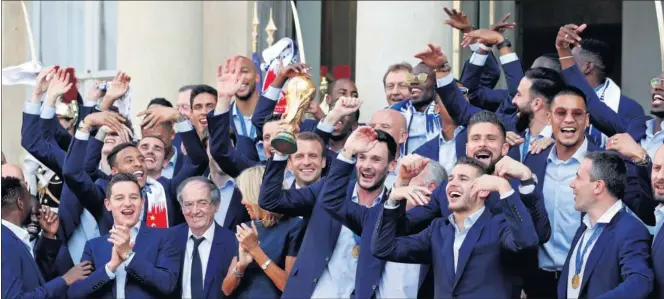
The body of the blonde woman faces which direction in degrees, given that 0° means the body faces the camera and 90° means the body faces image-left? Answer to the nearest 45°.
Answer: approximately 45°

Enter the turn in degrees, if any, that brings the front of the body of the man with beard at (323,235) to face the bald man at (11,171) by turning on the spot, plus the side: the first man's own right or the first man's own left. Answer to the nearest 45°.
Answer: approximately 90° to the first man's own right

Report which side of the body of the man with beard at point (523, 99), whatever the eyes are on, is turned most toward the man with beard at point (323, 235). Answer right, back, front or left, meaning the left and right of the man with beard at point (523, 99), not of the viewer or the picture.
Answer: front

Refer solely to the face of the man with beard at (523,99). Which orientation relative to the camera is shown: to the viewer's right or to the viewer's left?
to the viewer's left

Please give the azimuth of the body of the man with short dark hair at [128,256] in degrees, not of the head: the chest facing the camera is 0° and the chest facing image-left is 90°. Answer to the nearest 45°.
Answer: approximately 0°

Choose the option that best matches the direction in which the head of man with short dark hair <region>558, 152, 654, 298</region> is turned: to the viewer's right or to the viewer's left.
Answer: to the viewer's left

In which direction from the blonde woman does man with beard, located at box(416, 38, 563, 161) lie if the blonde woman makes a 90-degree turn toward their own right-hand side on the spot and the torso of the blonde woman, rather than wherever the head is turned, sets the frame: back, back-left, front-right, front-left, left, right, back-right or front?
back-right

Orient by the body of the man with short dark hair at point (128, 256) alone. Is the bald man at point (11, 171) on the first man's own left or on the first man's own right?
on the first man's own right

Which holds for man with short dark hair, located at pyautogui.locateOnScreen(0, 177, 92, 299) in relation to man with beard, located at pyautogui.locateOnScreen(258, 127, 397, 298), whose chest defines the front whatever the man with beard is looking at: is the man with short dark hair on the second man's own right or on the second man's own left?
on the second man's own right

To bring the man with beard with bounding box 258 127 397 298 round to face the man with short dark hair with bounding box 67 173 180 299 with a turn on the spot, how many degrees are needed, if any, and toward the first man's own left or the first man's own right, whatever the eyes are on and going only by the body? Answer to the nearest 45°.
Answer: approximately 90° to the first man's own right
